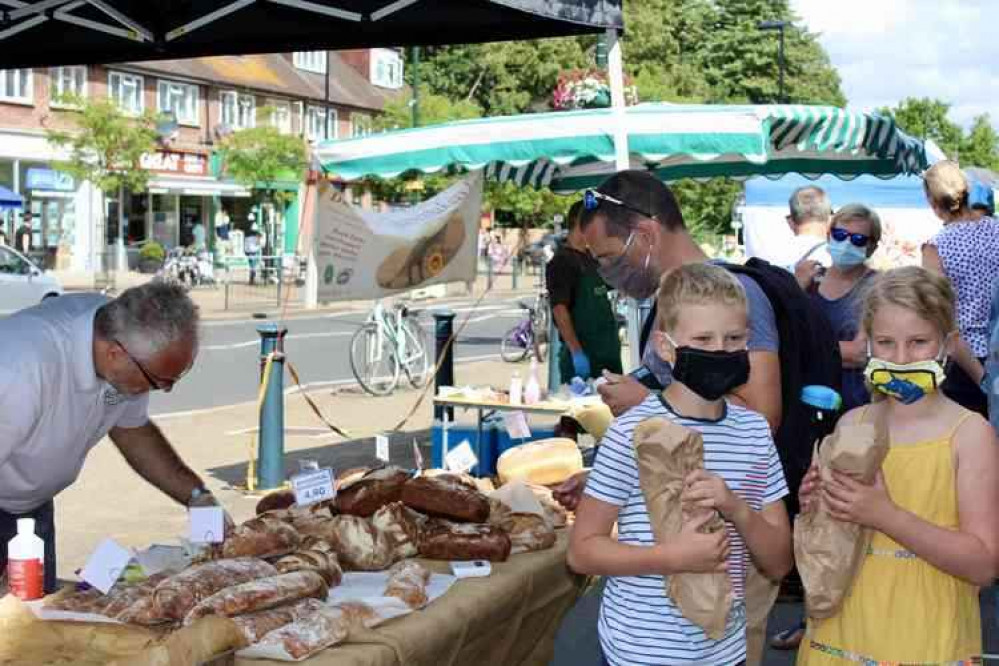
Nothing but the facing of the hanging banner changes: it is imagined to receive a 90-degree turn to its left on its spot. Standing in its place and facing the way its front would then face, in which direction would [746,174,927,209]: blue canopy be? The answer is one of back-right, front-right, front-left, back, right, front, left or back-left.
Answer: front-left

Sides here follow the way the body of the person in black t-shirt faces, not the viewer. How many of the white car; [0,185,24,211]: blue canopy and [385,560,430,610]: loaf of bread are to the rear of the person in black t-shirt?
2

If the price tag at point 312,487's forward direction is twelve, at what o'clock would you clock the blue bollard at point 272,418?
The blue bollard is roughly at 6 o'clock from the price tag.

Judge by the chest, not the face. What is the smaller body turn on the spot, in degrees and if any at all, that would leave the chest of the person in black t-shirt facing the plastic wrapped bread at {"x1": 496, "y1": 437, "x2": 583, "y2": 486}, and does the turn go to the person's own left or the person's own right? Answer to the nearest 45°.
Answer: approximately 45° to the person's own right

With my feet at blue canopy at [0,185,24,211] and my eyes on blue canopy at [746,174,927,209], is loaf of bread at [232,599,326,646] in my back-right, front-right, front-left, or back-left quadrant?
front-right

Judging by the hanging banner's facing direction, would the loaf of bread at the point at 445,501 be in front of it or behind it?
in front

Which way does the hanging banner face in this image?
toward the camera

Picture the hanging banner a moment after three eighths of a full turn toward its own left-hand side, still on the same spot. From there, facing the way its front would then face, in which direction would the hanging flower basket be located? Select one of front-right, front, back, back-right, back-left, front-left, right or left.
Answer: front

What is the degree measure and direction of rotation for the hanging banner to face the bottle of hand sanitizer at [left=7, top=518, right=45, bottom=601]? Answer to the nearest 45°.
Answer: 0° — it already faces it

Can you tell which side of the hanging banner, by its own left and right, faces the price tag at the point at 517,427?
front

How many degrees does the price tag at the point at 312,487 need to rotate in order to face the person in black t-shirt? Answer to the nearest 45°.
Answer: approximately 180°

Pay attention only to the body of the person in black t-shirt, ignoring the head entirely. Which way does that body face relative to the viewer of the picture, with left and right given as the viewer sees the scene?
facing the viewer and to the right of the viewer

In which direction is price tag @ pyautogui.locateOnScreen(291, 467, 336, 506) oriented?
toward the camera

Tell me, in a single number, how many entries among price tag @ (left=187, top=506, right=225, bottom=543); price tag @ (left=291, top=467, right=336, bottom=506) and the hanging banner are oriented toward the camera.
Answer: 3

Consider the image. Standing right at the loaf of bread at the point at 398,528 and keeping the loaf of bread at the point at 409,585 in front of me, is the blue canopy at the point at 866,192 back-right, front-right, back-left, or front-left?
back-left

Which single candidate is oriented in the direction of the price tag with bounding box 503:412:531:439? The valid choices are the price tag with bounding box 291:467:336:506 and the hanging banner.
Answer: the hanging banner

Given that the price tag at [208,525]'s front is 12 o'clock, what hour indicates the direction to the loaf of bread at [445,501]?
The loaf of bread is roughly at 8 o'clock from the price tag.
